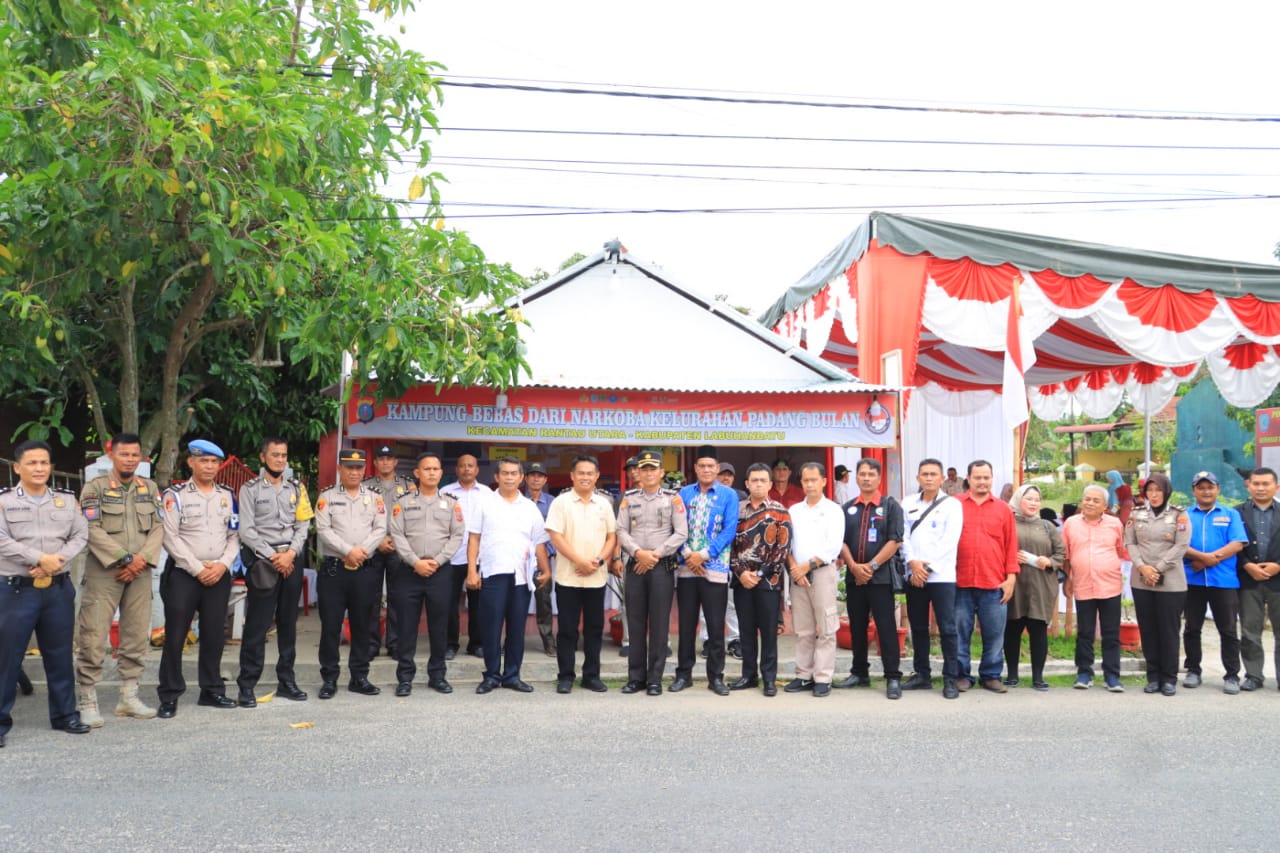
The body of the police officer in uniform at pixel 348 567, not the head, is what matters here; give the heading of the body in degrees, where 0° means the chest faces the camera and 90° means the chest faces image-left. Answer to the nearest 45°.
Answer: approximately 0°

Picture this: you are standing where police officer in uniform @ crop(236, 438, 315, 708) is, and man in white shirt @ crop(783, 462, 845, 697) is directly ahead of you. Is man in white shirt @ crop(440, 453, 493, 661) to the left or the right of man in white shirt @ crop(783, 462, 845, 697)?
left

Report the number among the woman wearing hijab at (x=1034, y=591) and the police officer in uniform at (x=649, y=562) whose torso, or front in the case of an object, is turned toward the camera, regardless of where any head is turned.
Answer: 2

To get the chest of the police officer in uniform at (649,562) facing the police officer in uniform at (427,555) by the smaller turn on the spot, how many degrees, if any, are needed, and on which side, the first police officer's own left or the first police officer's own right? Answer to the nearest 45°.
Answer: approximately 90° to the first police officer's own right

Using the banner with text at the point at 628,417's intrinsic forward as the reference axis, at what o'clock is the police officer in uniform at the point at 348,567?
The police officer in uniform is roughly at 1 o'clock from the banner with text.

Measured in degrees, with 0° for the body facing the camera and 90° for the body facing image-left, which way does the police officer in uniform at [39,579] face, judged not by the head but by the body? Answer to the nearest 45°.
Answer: approximately 315°

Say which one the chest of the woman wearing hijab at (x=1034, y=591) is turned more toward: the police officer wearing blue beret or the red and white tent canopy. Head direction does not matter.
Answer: the police officer wearing blue beret

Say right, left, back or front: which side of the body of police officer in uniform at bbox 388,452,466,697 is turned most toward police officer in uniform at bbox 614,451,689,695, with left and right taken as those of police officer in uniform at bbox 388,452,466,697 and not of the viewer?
left
